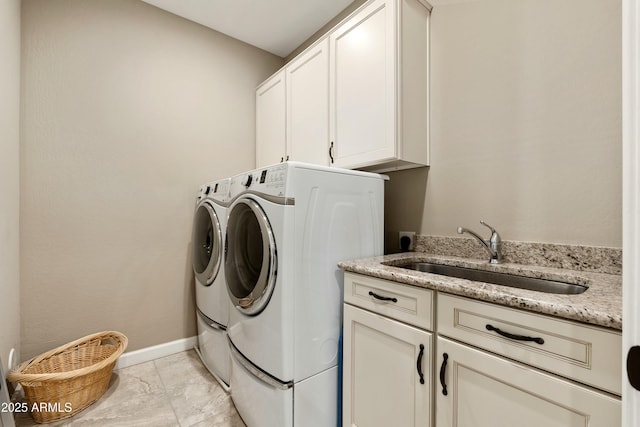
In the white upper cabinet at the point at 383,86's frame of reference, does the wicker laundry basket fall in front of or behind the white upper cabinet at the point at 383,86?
in front

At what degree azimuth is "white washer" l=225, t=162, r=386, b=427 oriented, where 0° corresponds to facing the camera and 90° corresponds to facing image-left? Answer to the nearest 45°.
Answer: approximately 45°

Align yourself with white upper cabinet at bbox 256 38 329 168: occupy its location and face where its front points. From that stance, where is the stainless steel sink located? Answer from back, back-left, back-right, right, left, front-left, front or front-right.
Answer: left

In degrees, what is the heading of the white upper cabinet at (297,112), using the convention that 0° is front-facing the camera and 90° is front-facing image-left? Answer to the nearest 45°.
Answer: approximately 45°

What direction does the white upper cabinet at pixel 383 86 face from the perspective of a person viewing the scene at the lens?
facing the viewer and to the left of the viewer

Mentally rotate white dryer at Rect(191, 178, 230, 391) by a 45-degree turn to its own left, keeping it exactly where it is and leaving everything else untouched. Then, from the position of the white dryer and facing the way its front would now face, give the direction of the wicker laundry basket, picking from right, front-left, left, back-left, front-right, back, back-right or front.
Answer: front-right

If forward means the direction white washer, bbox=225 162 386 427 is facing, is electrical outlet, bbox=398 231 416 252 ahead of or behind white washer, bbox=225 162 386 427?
behind

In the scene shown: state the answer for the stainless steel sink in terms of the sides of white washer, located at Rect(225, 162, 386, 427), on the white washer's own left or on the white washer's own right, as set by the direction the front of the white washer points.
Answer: on the white washer's own left

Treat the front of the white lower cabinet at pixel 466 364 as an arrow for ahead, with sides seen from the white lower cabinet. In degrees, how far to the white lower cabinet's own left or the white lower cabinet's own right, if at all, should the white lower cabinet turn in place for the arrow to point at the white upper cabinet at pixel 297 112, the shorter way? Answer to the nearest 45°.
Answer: approximately 90° to the white lower cabinet's own right

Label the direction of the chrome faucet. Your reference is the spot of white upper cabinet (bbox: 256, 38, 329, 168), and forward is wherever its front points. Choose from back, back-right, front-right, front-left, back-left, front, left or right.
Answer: left
